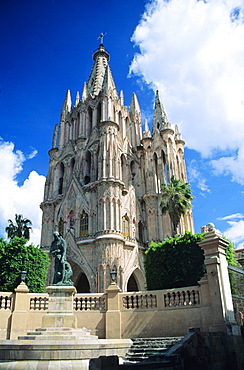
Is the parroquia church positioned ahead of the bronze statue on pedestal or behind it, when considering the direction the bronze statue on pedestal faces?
behind

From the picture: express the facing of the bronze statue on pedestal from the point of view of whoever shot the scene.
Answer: facing the viewer and to the left of the viewer

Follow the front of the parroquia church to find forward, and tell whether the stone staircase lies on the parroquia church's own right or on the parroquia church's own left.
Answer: on the parroquia church's own left

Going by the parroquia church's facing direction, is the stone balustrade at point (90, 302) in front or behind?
in front

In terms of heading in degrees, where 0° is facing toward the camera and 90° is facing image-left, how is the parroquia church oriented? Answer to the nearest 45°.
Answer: approximately 45°

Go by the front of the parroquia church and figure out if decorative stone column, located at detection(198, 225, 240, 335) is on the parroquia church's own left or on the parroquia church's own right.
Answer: on the parroquia church's own left

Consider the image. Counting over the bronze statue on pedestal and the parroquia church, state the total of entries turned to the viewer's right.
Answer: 0
